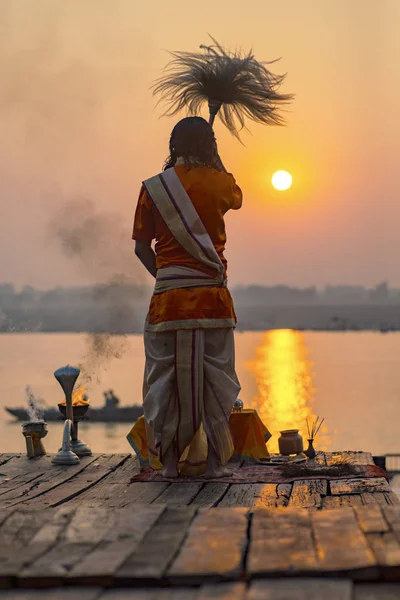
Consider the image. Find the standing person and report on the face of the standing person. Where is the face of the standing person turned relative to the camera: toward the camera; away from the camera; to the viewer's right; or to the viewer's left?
away from the camera

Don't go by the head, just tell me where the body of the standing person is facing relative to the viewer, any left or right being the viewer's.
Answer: facing away from the viewer

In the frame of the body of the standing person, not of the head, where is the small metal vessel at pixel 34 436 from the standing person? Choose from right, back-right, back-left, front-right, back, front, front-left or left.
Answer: front-left

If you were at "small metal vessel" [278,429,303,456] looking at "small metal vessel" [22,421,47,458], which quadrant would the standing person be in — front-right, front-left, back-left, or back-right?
front-left
